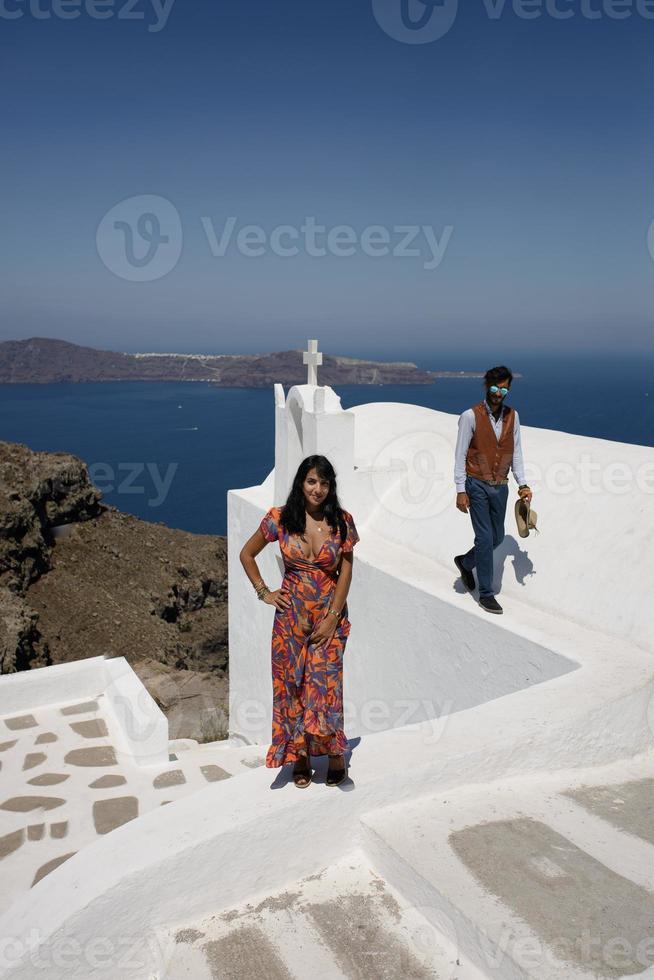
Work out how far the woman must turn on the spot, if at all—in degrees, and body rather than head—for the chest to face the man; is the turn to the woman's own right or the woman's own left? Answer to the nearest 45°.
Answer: approximately 135° to the woman's own left

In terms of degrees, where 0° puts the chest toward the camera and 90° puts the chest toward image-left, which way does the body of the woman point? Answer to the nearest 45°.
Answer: approximately 0°
